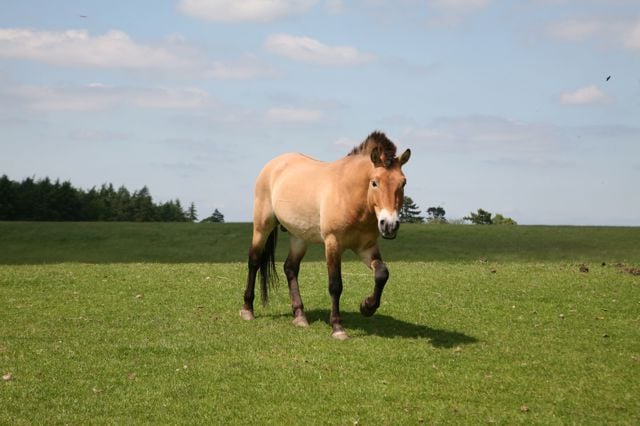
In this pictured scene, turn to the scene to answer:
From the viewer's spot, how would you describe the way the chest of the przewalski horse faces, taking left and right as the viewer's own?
facing the viewer and to the right of the viewer
